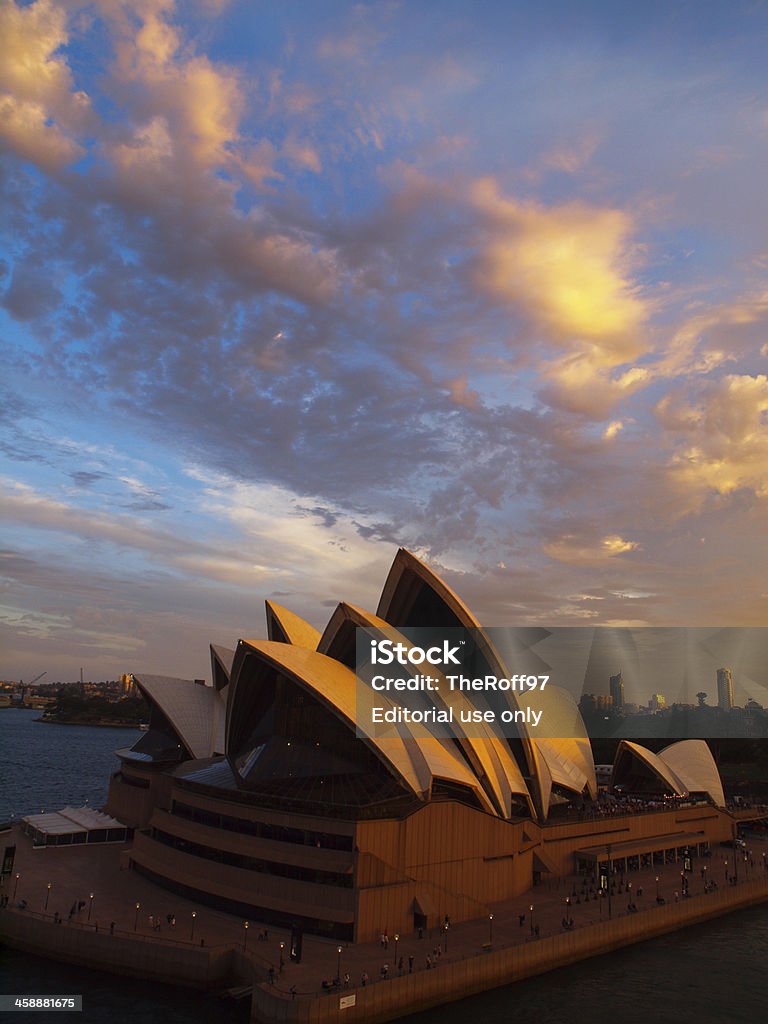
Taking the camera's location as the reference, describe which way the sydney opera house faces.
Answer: facing the viewer and to the left of the viewer
